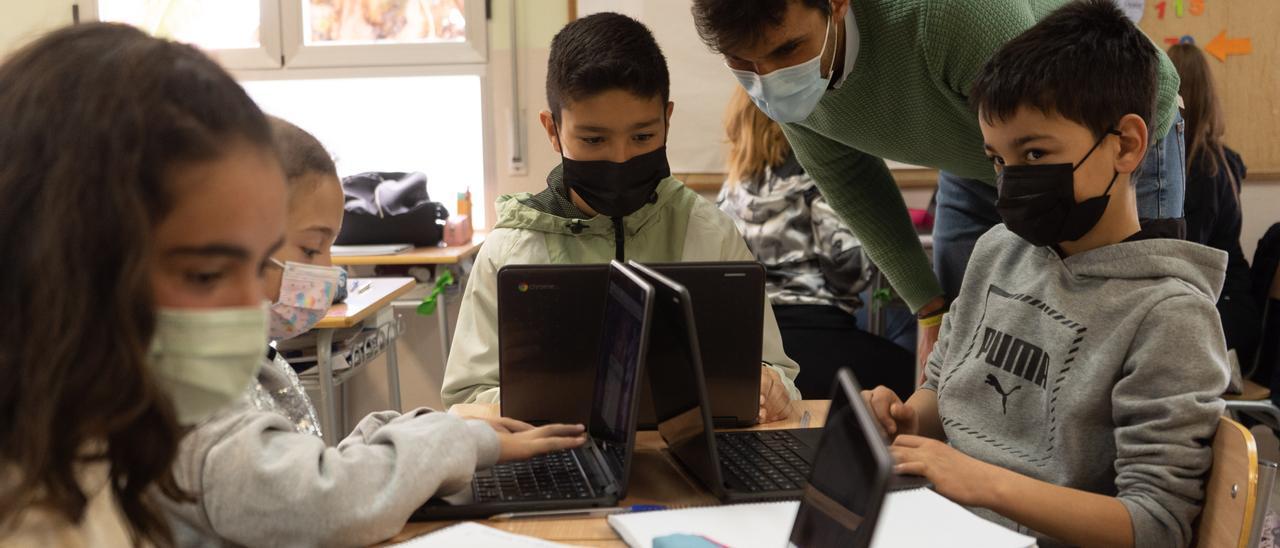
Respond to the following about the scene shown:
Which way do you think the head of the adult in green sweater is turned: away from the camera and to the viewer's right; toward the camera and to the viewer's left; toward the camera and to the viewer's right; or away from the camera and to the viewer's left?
toward the camera and to the viewer's left

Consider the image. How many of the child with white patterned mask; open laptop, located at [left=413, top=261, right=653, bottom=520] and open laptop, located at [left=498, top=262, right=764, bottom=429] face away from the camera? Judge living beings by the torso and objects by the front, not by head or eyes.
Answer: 1

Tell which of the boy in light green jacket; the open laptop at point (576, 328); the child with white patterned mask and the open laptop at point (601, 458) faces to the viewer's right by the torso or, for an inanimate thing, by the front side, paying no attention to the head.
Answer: the child with white patterned mask

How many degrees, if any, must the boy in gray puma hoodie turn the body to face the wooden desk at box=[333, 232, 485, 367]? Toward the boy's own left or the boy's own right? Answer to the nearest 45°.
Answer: approximately 90° to the boy's own right

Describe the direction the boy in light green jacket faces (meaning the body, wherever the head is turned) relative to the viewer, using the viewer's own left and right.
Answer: facing the viewer

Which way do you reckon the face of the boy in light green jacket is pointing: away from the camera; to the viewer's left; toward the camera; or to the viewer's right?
toward the camera

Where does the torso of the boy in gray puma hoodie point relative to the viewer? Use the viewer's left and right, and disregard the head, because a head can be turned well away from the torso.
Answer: facing the viewer and to the left of the viewer

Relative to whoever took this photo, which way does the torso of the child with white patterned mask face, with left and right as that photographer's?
facing to the right of the viewer

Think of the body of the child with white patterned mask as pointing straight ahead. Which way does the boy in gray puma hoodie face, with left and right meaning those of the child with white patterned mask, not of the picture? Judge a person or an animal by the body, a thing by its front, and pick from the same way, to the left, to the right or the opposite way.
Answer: the opposite way

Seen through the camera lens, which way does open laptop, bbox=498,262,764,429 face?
facing away from the viewer

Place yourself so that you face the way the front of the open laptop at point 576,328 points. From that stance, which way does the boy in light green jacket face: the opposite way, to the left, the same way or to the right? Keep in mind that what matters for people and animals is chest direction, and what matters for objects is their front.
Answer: the opposite way

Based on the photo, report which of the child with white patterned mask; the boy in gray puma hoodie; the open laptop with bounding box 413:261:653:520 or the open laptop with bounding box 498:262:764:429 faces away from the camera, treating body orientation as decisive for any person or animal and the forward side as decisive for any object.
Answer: the open laptop with bounding box 498:262:764:429

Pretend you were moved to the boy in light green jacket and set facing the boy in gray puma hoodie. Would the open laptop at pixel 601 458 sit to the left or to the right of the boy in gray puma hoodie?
right

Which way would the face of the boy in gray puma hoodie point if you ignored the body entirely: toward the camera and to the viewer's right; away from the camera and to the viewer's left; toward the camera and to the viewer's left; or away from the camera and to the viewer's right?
toward the camera and to the viewer's left

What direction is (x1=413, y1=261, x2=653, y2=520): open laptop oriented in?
to the viewer's left
